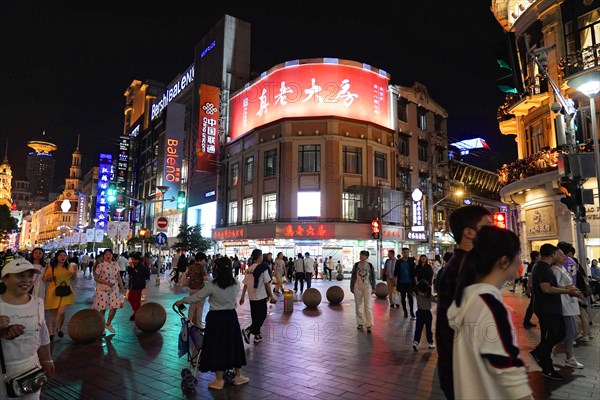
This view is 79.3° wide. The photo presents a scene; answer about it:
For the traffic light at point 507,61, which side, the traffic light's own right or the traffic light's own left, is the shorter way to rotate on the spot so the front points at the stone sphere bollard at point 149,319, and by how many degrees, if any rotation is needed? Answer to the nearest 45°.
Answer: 0° — it already faces it

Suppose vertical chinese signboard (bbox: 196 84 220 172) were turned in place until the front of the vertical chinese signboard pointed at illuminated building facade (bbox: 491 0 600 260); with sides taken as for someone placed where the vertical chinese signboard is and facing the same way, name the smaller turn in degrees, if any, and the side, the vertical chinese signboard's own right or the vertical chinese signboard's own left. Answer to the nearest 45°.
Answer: approximately 45° to the vertical chinese signboard's own left

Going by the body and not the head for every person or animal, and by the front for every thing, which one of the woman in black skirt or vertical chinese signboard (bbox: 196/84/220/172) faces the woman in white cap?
the vertical chinese signboard

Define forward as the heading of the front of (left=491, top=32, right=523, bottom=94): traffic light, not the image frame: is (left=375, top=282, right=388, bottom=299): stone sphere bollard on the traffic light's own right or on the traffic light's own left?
on the traffic light's own right

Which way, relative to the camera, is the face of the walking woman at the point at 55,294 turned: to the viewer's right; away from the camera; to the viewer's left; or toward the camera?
toward the camera

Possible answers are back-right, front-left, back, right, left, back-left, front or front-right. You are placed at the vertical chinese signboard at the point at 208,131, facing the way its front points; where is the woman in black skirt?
front

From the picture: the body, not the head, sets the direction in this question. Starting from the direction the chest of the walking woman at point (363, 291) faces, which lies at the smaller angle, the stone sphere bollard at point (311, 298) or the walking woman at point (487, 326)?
the walking woman

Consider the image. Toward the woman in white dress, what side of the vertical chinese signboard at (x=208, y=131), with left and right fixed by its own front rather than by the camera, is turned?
front

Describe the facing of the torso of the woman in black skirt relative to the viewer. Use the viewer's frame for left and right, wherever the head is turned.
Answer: facing away from the viewer

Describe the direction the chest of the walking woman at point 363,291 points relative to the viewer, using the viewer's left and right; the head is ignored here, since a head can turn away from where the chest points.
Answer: facing the viewer

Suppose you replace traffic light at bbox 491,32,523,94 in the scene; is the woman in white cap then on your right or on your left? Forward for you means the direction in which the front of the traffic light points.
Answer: on your left

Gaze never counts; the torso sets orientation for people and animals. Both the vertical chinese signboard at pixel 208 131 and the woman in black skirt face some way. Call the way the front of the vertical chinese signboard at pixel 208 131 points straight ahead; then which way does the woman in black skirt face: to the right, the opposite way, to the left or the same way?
the opposite way

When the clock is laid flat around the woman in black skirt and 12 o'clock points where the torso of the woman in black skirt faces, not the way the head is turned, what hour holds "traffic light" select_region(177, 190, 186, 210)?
The traffic light is roughly at 12 o'clock from the woman in black skirt.

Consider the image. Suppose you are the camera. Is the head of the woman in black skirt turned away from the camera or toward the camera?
away from the camera

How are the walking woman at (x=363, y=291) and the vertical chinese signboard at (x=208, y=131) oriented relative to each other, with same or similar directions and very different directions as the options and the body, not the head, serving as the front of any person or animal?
same or similar directions

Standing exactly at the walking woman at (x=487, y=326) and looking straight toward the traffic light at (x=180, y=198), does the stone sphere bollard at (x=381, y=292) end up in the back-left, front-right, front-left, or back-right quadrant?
front-right

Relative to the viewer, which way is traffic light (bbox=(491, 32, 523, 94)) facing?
to the viewer's left

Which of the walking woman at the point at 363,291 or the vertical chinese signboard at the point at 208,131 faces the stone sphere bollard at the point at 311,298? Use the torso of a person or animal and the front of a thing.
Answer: the vertical chinese signboard
